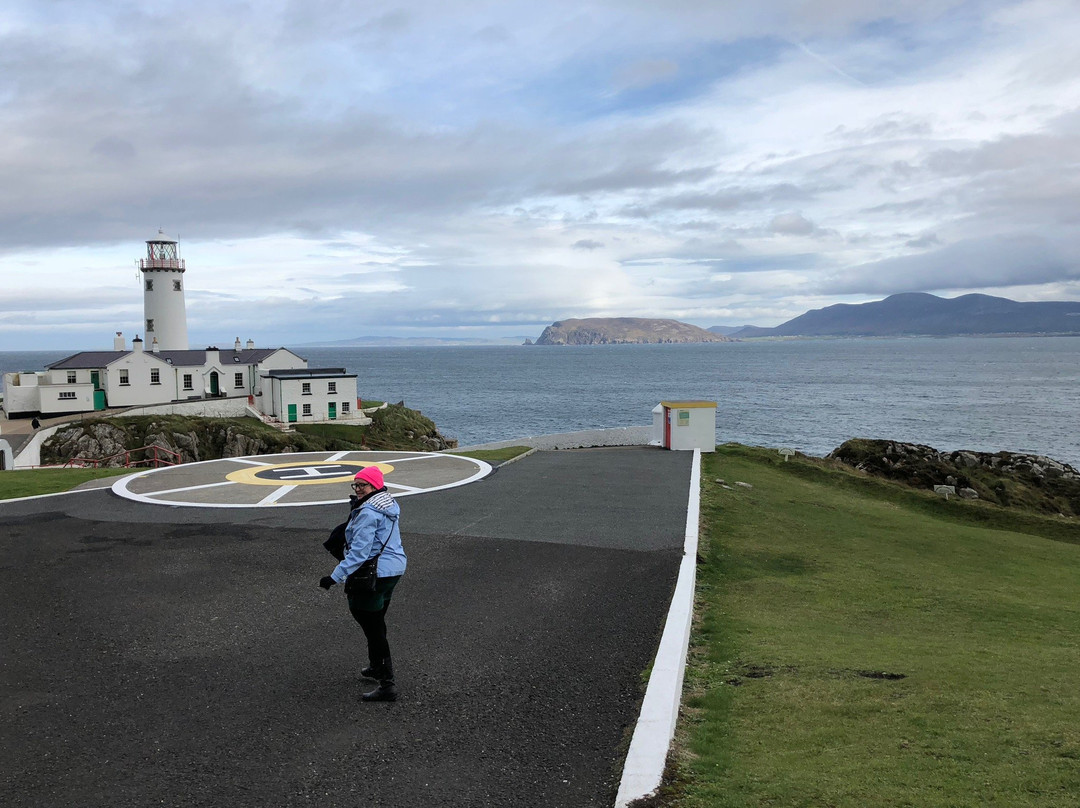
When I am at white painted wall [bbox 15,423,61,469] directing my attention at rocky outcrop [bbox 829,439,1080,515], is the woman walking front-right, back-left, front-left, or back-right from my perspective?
front-right

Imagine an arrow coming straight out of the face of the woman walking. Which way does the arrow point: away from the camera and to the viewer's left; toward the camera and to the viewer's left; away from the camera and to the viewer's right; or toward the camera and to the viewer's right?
toward the camera and to the viewer's left

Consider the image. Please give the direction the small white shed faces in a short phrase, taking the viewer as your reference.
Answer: facing to the left of the viewer

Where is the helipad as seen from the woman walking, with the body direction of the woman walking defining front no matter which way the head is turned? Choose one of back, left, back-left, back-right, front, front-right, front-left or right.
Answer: right

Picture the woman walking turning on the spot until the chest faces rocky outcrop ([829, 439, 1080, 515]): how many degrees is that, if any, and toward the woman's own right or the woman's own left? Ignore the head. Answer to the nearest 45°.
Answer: approximately 135° to the woman's own right

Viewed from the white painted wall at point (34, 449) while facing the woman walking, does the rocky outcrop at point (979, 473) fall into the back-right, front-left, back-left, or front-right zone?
front-left

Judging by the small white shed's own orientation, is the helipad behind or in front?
in front

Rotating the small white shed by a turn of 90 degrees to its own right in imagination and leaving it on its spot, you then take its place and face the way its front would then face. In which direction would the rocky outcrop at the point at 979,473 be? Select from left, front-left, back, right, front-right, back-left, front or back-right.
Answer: front-right

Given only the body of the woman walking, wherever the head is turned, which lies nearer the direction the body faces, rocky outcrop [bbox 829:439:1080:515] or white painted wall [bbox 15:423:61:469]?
the white painted wall

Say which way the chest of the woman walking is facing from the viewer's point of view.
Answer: to the viewer's left
